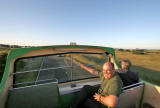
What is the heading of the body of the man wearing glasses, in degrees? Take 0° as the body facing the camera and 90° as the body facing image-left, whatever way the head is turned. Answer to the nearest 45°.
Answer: approximately 45°
